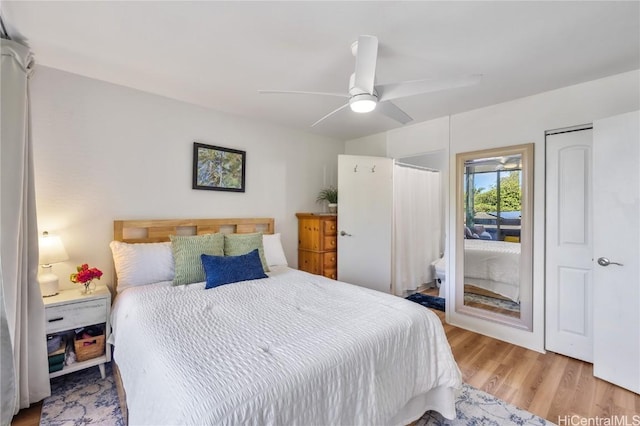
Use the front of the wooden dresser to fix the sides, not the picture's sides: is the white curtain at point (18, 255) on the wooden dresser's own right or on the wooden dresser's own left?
on the wooden dresser's own right

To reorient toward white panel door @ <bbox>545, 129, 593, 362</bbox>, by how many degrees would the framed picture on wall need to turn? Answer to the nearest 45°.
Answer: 0° — it already faces it

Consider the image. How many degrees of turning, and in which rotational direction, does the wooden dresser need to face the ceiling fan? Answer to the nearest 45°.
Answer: approximately 45° to its right

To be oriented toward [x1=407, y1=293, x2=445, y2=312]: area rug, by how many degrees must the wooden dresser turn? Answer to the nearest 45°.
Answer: approximately 45° to its left

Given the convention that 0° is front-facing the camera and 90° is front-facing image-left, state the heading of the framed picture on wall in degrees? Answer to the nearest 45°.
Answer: approximately 315°

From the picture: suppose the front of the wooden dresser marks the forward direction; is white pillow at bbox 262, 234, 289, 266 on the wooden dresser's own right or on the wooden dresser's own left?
on the wooden dresser's own right

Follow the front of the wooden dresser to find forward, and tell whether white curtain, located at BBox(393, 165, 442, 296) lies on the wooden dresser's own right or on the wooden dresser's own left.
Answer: on the wooden dresser's own left

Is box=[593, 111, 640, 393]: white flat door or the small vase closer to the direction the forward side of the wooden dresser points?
the white flat door

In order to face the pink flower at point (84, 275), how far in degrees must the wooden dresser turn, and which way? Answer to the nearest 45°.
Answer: approximately 90° to its right
